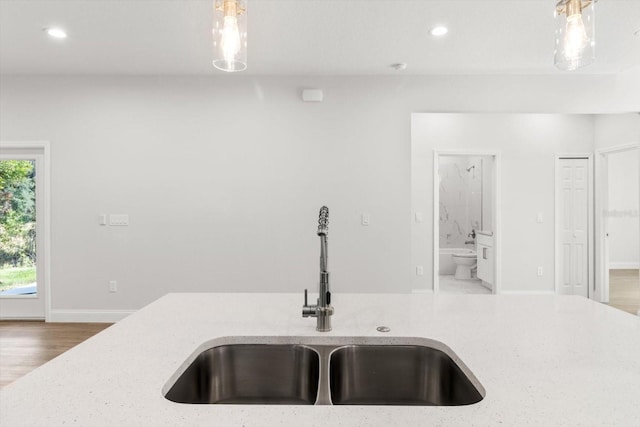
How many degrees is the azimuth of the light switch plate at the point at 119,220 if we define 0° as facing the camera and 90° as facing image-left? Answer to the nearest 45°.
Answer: approximately 0°

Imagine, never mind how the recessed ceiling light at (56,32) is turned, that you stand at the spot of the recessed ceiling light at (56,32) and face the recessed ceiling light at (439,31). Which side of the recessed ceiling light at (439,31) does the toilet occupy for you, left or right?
left

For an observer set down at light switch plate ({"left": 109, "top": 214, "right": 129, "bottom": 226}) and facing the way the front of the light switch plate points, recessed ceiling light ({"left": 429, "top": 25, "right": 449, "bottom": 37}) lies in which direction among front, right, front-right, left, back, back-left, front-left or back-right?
front-left

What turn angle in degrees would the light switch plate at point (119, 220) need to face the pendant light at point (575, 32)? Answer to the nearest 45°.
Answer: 0° — it already faces it

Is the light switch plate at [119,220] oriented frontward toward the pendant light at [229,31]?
yes

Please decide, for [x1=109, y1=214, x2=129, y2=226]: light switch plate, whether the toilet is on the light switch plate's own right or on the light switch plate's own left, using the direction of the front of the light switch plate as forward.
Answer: on the light switch plate's own left
